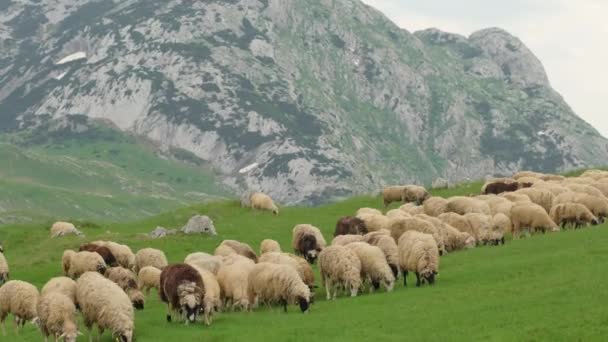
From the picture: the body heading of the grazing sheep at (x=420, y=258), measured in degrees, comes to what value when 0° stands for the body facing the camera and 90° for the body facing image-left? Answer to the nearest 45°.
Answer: approximately 315°

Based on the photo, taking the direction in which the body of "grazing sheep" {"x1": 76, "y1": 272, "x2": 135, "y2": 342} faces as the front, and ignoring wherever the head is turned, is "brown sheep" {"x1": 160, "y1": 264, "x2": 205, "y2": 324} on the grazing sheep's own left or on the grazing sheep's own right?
on the grazing sheep's own left

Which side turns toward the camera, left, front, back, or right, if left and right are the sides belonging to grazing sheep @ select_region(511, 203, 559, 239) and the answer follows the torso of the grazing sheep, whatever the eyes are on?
right

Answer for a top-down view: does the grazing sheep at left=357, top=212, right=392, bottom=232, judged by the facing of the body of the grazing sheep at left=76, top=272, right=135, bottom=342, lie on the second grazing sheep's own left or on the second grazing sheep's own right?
on the second grazing sheep's own left

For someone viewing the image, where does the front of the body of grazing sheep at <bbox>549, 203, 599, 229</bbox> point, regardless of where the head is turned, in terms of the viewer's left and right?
facing to the right of the viewer

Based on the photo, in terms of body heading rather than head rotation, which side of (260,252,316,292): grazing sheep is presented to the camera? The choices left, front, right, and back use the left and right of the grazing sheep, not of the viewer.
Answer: right

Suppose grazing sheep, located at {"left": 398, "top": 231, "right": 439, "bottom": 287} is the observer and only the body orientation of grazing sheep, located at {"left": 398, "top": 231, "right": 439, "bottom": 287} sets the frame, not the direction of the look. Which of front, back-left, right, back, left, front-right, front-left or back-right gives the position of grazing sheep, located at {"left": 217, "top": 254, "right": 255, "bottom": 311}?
back-right

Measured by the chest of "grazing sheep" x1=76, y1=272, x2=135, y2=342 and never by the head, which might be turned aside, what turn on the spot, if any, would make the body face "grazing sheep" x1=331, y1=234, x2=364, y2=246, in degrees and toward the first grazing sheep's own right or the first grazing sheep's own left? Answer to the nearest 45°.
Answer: approximately 90° to the first grazing sheep's own left
